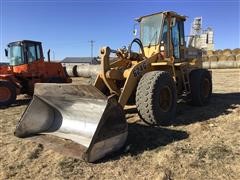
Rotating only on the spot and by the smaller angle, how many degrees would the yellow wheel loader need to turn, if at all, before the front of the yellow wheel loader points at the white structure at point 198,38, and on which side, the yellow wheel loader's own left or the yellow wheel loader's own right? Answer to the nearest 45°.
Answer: approximately 180°

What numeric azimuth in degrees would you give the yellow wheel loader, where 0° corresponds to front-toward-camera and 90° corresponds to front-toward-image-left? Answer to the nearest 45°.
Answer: approximately 45°

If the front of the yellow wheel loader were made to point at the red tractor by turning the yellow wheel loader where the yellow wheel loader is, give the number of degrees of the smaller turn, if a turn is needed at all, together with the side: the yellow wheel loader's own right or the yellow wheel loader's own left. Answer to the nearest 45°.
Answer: approximately 90° to the yellow wheel loader's own right
